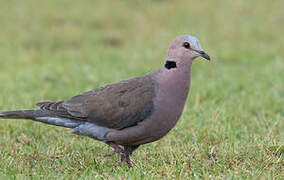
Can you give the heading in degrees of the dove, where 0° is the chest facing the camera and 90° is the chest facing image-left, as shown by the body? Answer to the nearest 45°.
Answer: approximately 270°
